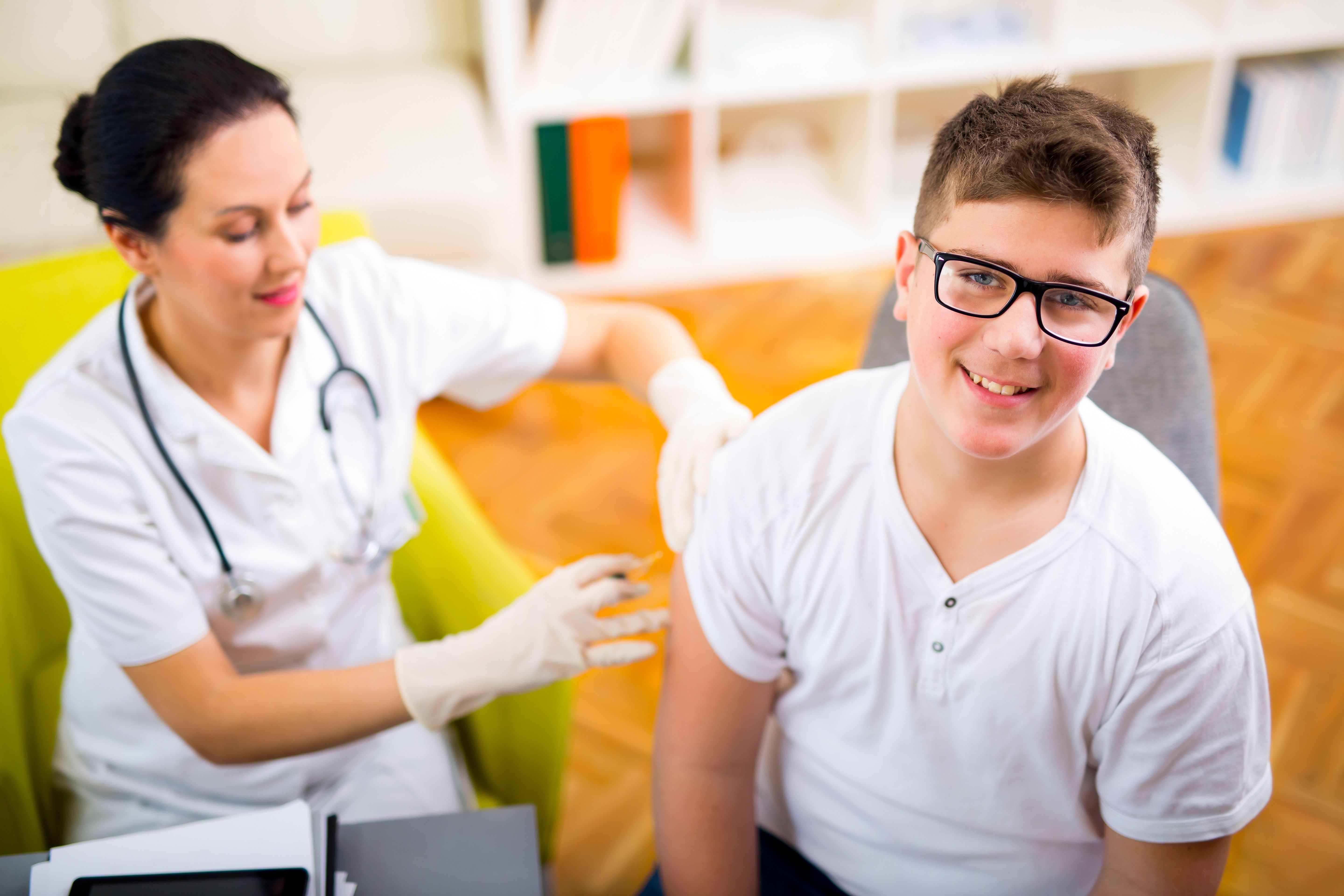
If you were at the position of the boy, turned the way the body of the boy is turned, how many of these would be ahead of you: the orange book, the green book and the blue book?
0

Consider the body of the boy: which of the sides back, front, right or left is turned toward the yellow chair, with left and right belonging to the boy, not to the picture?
right

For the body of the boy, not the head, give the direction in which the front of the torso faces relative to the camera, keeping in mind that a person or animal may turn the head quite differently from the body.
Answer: toward the camera

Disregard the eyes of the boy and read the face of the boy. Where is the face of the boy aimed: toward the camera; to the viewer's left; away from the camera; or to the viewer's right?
toward the camera

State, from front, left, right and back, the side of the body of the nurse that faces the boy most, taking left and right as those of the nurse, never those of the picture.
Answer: front

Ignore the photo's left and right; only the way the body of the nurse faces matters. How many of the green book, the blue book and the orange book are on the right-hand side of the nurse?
0

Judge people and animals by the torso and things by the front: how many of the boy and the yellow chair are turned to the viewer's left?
0

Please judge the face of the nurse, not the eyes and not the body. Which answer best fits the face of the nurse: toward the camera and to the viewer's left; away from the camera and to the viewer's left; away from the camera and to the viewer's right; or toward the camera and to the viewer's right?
toward the camera and to the viewer's right

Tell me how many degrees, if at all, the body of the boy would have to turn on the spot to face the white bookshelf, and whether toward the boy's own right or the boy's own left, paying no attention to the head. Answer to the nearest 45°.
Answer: approximately 180°

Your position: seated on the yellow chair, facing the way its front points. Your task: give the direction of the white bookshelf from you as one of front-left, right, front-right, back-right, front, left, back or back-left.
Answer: left

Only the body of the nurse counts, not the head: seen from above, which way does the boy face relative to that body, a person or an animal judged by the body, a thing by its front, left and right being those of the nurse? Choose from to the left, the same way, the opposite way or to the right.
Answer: to the right

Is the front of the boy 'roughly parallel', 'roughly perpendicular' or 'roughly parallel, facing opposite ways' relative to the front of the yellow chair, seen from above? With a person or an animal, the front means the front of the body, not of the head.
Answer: roughly perpendicular

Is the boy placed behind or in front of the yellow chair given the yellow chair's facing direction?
in front

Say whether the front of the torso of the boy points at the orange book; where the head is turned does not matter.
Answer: no

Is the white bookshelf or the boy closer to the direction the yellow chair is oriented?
the boy

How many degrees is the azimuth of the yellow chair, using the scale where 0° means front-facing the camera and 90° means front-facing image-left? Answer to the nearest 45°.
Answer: approximately 315°

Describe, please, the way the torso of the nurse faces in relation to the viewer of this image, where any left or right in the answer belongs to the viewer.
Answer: facing the viewer and to the right of the viewer

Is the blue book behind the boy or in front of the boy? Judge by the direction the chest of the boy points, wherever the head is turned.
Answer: behind
